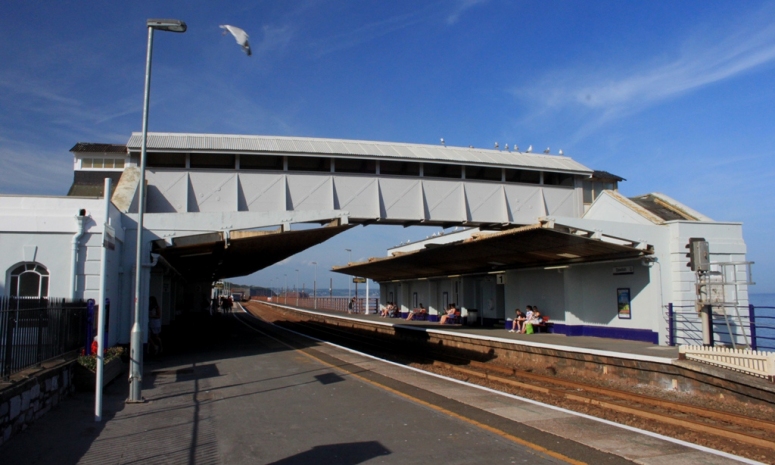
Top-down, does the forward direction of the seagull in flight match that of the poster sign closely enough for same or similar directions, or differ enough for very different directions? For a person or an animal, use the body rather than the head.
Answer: same or similar directions

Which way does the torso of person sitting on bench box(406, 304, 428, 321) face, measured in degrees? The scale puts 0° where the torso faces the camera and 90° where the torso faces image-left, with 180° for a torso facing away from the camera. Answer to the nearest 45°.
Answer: approximately 45°

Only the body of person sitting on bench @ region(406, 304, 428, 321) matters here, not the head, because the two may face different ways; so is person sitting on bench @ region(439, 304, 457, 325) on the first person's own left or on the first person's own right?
on the first person's own left

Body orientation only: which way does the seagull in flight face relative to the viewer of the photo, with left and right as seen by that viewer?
facing to the left of the viewer

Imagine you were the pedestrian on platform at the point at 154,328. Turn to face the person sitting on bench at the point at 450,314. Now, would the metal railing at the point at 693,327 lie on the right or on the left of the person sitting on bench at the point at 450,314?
right

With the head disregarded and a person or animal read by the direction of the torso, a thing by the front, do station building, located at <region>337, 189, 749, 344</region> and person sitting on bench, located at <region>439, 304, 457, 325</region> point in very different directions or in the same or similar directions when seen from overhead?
same or similar directions

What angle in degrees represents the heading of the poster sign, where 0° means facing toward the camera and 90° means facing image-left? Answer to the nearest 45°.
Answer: approximately 45°

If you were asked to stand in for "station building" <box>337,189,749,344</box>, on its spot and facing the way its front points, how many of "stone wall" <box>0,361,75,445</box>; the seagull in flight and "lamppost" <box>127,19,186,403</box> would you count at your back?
0

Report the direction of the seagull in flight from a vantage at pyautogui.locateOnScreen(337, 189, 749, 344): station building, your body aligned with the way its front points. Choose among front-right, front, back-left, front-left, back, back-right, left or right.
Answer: front

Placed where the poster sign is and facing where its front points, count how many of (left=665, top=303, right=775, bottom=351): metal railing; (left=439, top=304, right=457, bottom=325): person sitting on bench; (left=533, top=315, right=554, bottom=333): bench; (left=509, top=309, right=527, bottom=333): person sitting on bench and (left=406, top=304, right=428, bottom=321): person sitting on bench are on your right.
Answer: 4

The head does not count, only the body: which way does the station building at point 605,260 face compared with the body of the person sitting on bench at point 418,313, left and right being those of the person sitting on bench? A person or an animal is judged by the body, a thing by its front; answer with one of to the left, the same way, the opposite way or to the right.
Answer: the same way

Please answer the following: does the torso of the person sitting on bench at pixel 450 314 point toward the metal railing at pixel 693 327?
no

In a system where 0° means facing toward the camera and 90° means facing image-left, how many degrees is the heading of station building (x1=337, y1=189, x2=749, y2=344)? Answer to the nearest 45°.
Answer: approximately 45°

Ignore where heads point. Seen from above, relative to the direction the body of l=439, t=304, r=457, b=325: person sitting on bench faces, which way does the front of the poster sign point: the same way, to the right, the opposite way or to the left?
the same way

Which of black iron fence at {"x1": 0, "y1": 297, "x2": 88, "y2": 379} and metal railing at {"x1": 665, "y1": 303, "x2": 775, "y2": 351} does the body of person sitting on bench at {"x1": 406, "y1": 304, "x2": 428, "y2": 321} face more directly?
the black iron fence
